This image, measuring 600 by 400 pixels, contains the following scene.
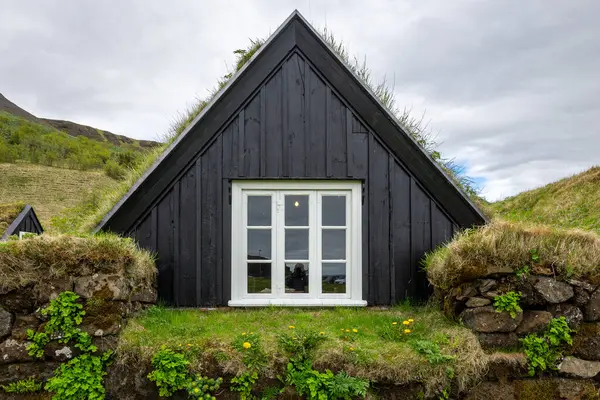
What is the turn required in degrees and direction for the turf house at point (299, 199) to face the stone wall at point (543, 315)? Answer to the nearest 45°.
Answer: approximately 45° to its left

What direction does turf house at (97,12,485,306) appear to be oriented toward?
toward the camera

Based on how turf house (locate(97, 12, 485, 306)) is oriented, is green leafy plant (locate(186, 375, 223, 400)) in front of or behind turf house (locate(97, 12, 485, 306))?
in front

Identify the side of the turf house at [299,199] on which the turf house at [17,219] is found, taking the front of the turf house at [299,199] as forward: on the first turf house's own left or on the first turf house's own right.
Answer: on the first turf house's own right

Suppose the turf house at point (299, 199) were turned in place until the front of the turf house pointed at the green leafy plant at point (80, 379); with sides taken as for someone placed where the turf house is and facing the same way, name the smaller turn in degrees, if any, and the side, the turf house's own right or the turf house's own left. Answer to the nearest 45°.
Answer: approximately 45° to the turf house's own right
